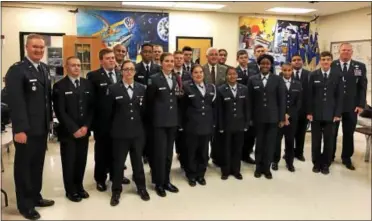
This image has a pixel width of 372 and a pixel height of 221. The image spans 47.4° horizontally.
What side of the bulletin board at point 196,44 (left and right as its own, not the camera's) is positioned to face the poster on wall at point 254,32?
left

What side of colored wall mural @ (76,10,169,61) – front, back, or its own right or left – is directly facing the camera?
front

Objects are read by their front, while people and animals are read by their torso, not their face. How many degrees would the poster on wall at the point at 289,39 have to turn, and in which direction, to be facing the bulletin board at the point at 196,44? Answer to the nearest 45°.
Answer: approximately 45° to its right

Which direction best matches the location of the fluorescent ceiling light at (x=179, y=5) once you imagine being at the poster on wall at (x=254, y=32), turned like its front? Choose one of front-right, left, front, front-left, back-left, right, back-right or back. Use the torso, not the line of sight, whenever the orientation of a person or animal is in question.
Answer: front-right

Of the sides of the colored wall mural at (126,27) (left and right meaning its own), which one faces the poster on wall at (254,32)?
left

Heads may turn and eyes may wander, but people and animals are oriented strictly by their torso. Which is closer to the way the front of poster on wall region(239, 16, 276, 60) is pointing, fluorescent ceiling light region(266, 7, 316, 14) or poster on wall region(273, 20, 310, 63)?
the fluorescent ceiling light

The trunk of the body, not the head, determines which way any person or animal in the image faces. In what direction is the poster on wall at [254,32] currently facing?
toward the camera

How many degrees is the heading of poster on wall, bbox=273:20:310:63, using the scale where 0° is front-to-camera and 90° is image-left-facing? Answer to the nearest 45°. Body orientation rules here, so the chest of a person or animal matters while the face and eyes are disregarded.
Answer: approximately 0°

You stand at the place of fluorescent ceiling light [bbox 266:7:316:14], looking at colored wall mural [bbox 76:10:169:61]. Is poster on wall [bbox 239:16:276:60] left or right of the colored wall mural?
right

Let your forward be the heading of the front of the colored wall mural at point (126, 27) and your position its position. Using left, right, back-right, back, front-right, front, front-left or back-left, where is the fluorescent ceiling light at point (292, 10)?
left
